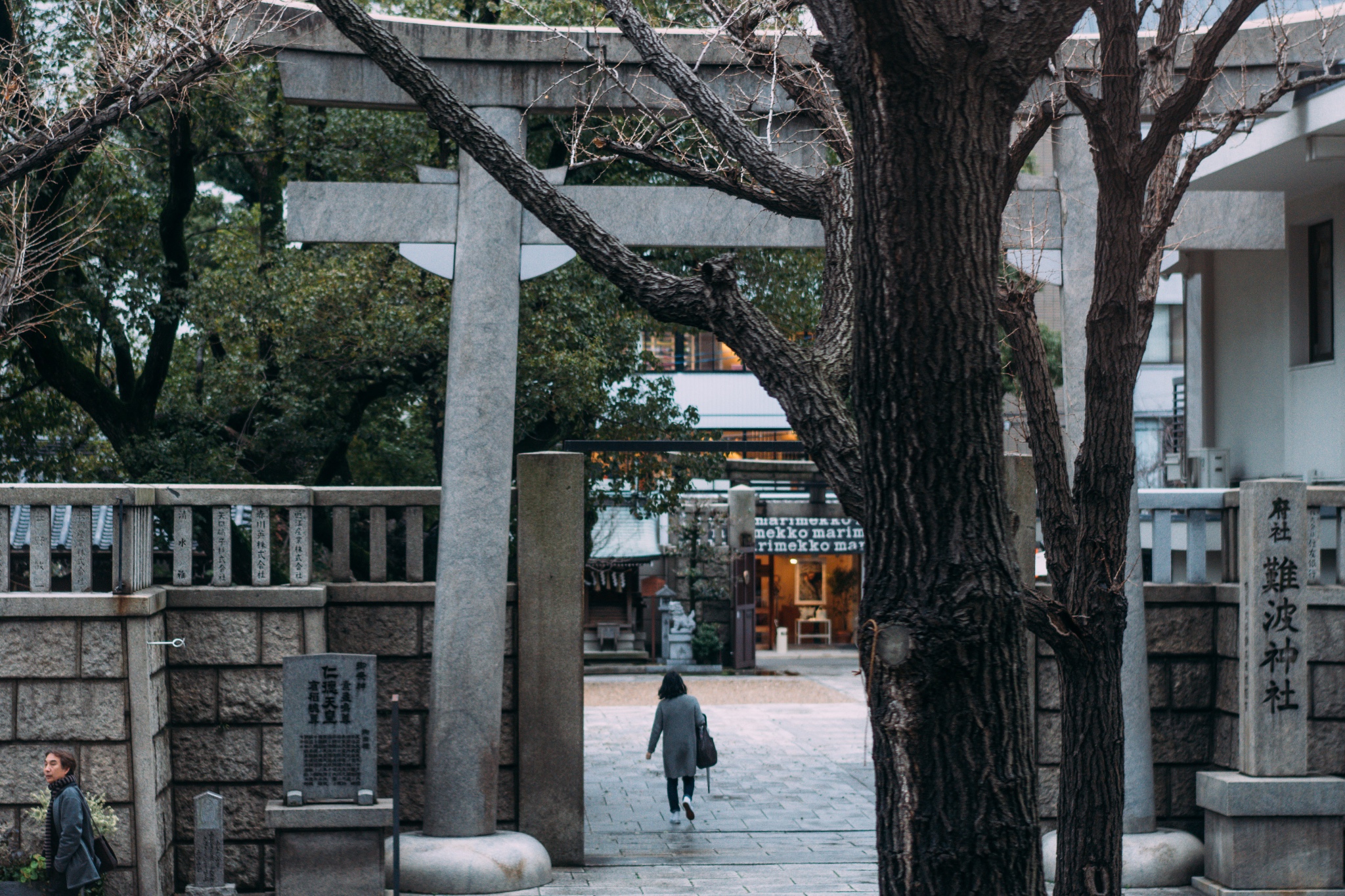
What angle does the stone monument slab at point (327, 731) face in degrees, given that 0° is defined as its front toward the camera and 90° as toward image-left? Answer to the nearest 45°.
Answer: approximately 0°

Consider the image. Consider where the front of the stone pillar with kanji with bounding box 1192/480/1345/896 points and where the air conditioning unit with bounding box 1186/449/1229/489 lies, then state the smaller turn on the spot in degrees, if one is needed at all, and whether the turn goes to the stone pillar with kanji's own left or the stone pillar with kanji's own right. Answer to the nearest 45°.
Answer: approximately 180°

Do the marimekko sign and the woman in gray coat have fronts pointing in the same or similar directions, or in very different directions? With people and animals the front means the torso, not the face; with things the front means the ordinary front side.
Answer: very different directions

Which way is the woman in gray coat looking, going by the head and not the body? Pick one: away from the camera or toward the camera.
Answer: away from the camera

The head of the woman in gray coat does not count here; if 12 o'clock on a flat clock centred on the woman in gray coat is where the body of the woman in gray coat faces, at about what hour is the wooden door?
The wooden door is roughly at 12 o'clock from the woman in gray coat.

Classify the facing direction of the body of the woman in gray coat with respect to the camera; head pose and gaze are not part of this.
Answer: away from the camera
